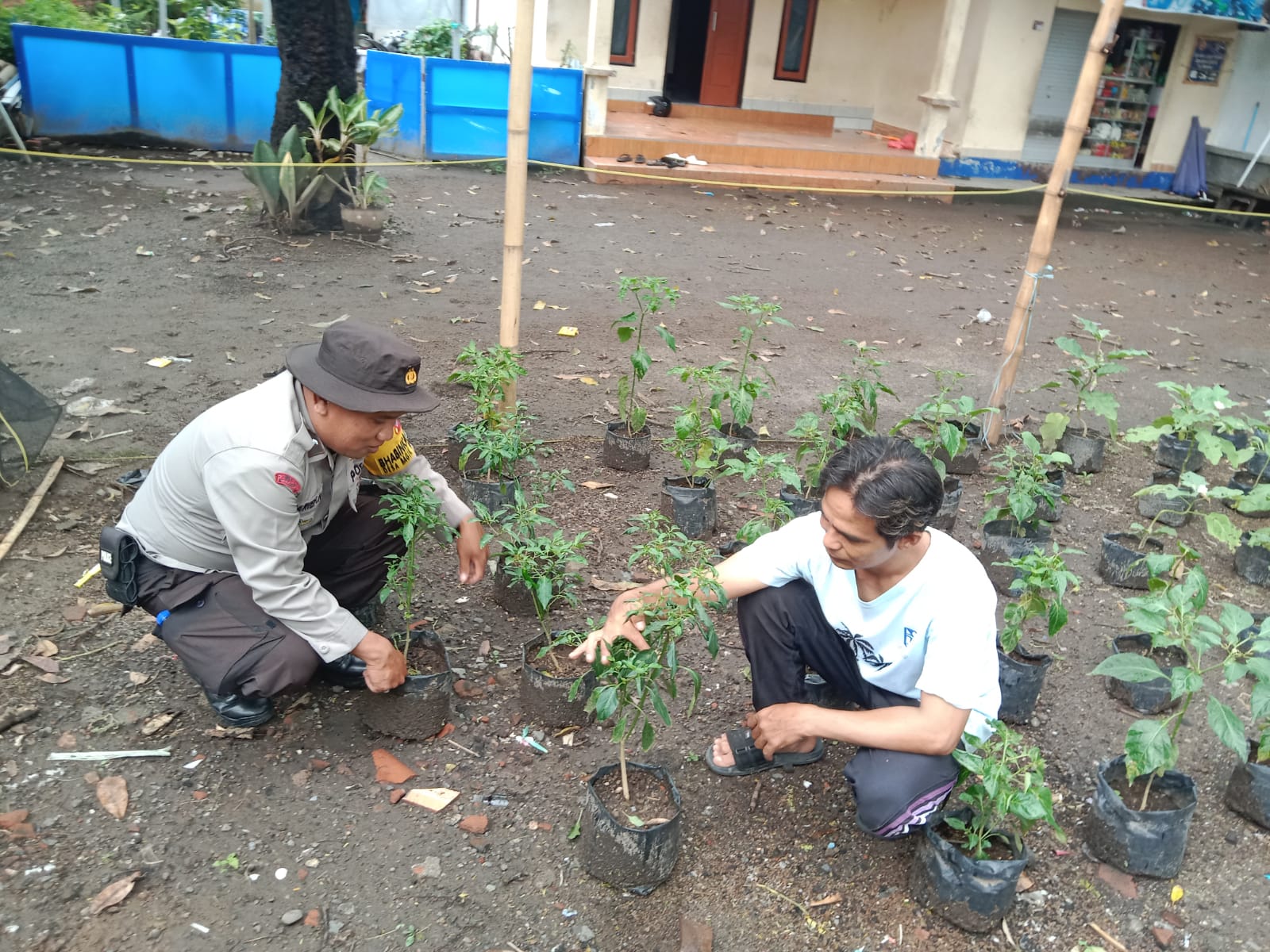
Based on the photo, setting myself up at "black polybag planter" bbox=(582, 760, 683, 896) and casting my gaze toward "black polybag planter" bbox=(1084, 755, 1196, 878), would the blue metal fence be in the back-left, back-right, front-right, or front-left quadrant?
back-left

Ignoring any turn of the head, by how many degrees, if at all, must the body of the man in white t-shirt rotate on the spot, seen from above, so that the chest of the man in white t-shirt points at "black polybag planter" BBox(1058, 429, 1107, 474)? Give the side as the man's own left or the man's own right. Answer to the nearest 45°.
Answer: approximately 135° to the man's own right

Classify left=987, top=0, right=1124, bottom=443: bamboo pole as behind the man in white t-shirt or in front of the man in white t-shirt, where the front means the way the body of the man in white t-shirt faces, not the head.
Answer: behind

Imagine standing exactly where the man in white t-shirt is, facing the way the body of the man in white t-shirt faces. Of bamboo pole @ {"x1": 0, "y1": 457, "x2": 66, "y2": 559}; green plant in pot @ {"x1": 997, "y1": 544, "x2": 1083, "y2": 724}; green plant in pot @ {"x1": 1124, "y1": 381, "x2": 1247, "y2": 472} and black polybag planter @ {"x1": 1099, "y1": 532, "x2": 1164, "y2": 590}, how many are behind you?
3

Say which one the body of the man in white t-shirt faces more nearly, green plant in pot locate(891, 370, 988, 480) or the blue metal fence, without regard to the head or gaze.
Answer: the blue metal fence

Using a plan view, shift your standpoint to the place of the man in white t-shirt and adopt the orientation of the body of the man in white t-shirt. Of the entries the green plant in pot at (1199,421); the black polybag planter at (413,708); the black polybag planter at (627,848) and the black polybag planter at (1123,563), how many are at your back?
2

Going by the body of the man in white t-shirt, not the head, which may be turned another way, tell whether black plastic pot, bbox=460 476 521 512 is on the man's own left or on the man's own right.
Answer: on the man's own right

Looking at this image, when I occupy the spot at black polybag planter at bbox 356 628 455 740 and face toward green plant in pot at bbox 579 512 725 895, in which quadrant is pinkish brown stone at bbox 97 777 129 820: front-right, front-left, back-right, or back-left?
back-right

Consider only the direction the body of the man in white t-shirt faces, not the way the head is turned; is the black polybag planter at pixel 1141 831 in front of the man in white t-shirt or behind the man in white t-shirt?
behind

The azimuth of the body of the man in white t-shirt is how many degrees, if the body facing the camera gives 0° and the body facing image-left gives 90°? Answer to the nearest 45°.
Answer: approximately 45°

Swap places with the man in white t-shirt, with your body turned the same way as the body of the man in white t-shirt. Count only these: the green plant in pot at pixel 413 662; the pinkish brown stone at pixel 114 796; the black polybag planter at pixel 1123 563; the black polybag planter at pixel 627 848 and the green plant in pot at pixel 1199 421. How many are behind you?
2

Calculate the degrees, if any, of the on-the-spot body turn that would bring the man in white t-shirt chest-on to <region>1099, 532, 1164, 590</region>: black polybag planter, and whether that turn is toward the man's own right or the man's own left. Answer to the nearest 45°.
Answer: approximately 180°

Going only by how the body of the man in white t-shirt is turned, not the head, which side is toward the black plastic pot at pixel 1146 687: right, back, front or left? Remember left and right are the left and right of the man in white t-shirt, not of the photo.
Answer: back

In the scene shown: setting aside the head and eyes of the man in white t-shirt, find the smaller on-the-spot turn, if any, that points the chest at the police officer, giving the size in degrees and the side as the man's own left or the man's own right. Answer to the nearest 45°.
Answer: approximately 45° to the man's own right

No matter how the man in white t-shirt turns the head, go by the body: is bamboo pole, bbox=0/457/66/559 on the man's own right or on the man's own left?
on the man's own right

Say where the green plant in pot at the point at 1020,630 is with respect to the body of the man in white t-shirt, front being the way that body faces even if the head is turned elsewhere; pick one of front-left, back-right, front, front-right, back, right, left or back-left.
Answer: back

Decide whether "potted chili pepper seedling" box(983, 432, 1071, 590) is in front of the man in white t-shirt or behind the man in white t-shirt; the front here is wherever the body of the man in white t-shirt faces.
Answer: behind
